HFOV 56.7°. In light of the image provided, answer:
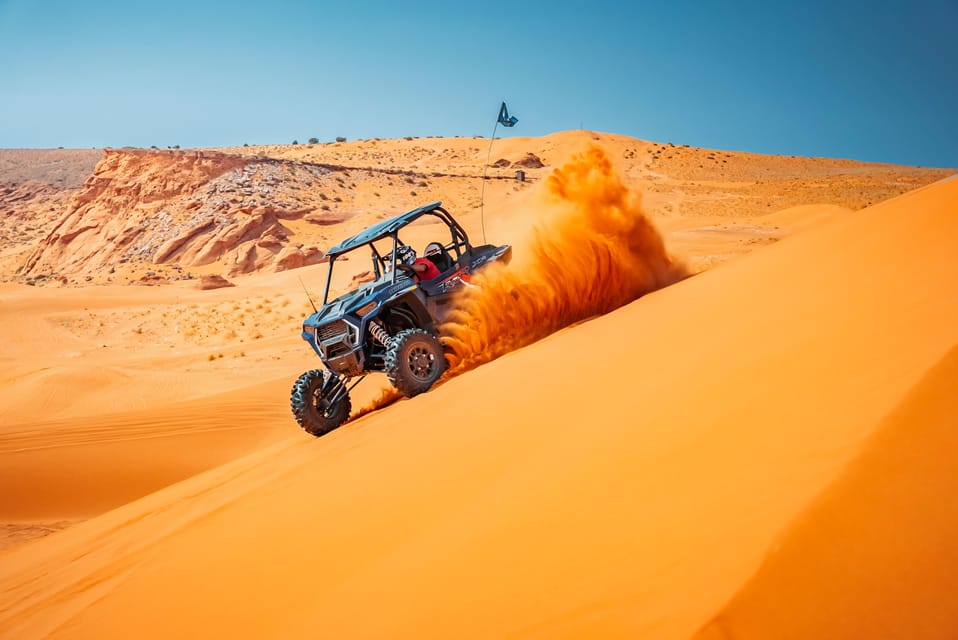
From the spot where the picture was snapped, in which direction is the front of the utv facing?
facing the viewer and to the left of the viewer

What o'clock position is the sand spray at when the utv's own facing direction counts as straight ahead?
The sand spray is roughly at 7 o'clock from the utv.

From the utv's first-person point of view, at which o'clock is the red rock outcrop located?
The red rock outcrop is roughly at 4 o'clock from the utv.
